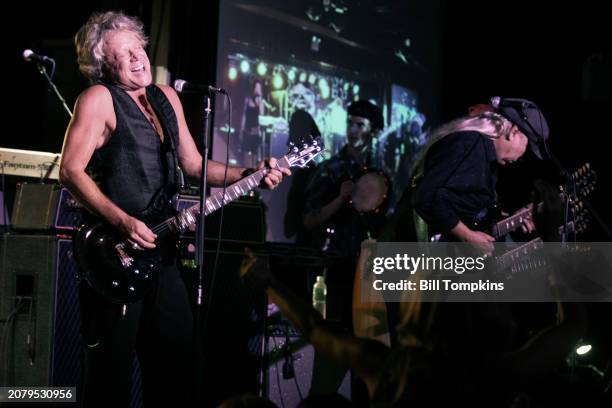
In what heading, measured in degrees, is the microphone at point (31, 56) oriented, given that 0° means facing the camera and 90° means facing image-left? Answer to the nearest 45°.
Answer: approximately 90°

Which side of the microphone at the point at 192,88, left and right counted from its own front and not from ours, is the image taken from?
left

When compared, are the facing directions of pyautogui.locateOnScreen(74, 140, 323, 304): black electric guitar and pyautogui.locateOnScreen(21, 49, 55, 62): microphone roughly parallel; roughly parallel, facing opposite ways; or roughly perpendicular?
roughly perpendicular

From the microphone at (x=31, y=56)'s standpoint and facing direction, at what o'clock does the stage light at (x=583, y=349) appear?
The stage light is roughly at 6 o'clock from the microphone.
